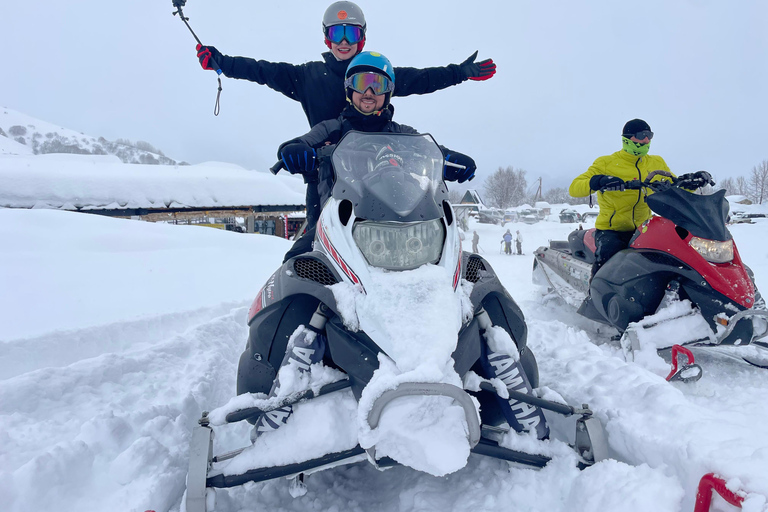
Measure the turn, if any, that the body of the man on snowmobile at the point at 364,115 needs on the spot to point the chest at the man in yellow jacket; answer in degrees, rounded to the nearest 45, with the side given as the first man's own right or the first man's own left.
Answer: approximately 135° to the first man's own left

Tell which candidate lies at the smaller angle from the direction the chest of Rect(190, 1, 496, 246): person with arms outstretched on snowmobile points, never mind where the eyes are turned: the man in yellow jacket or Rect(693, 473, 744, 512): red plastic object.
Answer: the red plastic object

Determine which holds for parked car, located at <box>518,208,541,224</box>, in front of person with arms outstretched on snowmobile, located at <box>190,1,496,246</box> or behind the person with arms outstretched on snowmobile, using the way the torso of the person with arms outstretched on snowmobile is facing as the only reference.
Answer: behind

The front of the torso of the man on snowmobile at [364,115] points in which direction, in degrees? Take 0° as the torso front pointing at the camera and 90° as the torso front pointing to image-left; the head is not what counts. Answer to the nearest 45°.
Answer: approximately 0°

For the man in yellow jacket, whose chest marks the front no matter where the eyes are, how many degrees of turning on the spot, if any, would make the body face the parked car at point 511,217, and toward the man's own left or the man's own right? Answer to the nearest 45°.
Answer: approximately 135° to the man's own left

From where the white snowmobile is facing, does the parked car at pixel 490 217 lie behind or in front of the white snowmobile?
behind

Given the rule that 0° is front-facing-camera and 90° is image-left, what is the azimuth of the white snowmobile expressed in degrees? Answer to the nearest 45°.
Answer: approximately 0°

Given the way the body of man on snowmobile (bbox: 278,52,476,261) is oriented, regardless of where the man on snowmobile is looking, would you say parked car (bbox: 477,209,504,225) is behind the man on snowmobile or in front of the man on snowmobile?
behind

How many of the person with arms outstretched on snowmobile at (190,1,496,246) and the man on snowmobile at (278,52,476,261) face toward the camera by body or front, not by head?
2
